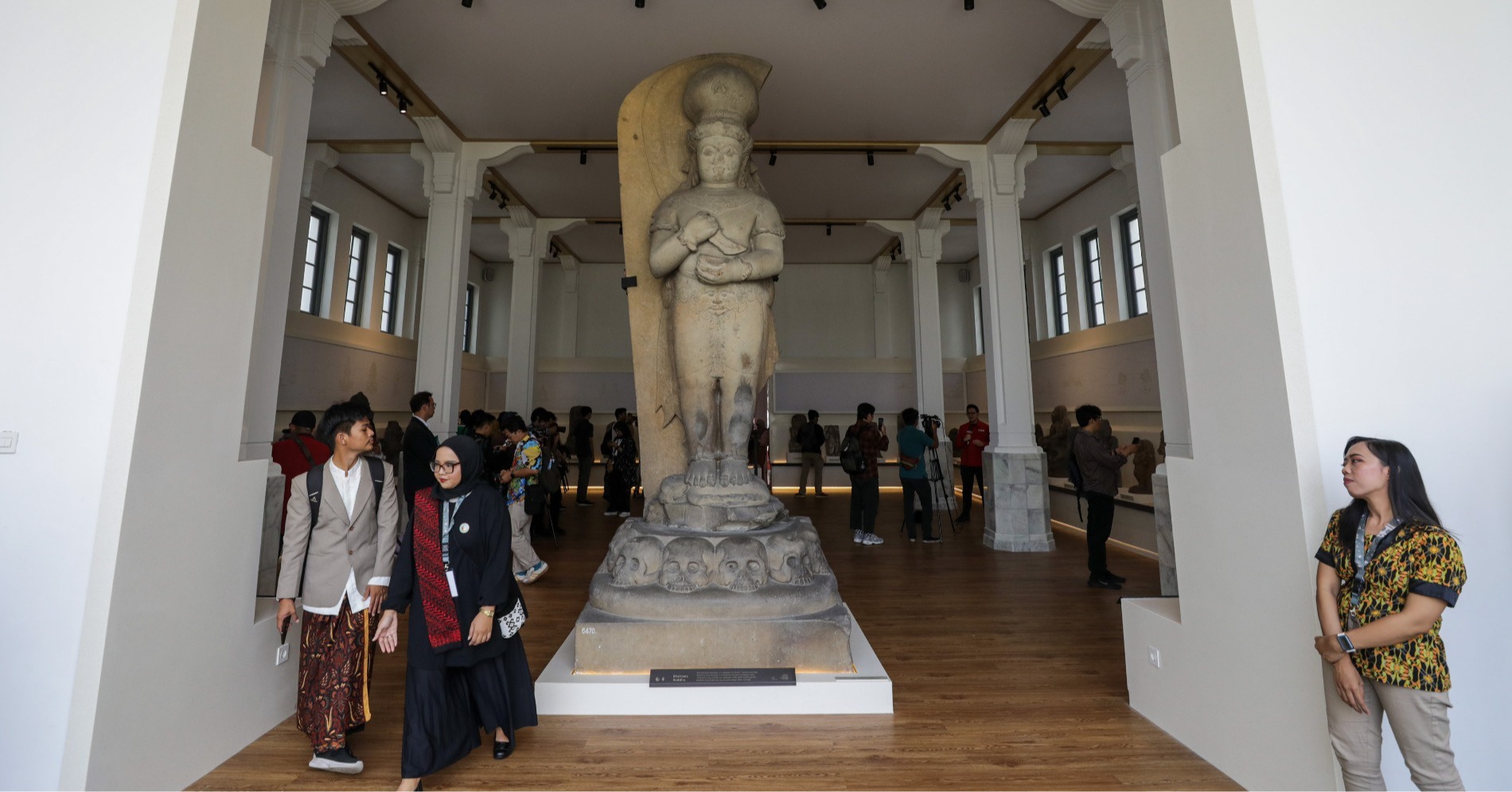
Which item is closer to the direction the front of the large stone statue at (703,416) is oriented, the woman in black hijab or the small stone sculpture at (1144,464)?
the woman in black hijab

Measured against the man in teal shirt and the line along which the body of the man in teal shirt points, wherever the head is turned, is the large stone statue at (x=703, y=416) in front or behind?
behind

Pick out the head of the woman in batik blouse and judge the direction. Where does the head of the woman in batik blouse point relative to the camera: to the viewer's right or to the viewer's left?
to the viewer's left

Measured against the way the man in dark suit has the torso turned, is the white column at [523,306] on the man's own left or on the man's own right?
on the man's own left

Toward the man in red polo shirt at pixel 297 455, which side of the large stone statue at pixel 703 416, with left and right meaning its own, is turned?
right

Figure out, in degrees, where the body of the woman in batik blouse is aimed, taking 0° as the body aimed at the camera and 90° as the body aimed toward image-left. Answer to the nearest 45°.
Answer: approximately 45°
